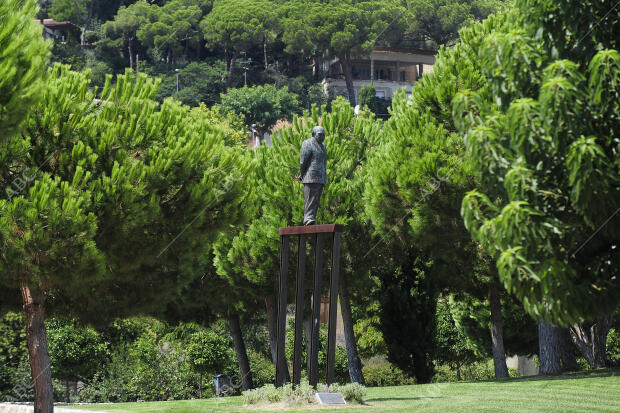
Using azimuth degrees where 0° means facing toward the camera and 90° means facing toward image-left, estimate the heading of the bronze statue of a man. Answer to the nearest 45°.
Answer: approximately 315°

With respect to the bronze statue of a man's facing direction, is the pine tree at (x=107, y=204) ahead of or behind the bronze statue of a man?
behind

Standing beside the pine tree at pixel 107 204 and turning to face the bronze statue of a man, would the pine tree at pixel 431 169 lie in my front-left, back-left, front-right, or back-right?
front-left
